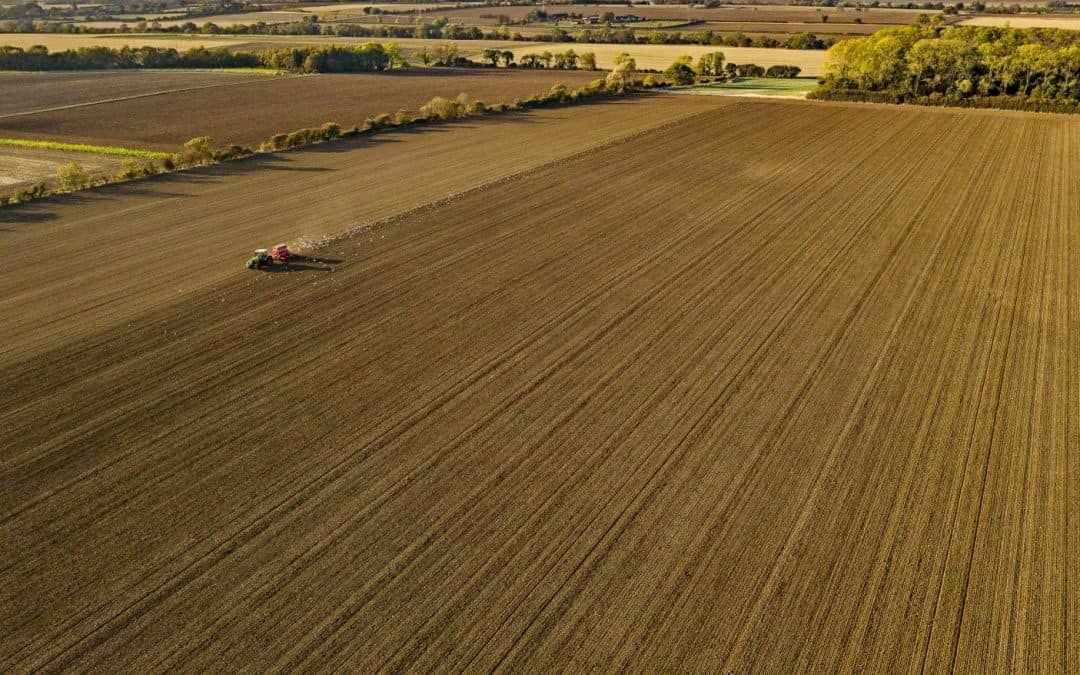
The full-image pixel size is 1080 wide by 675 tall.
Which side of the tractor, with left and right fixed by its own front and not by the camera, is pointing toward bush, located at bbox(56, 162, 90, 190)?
right

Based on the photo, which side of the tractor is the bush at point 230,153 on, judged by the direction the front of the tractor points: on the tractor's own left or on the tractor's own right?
on the tractor's own right

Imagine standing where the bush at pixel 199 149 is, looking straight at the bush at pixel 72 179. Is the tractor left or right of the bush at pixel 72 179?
left

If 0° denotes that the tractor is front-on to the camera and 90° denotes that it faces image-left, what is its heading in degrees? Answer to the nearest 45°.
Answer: approximately 45°

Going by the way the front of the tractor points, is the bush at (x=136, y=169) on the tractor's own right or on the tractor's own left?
on the tractor's own right

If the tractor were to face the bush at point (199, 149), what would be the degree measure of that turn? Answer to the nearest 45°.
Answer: approximately 135° to its right
